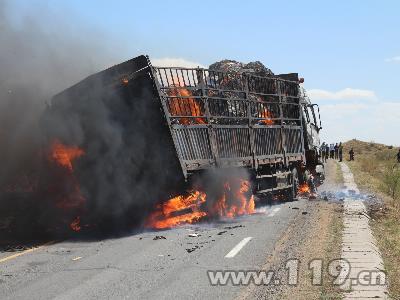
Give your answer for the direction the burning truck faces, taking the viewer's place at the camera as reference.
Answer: facing away from the viewer and to the right of the viewer
